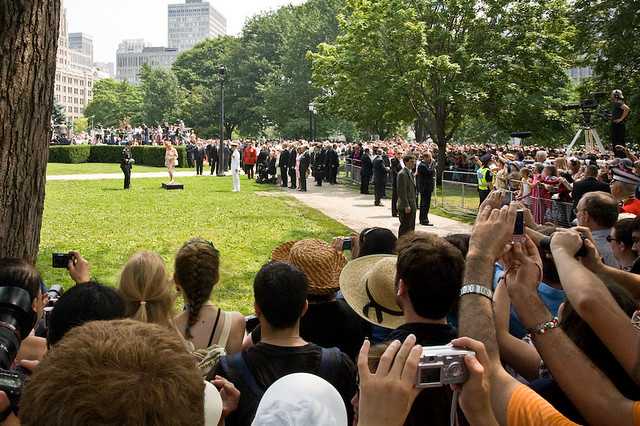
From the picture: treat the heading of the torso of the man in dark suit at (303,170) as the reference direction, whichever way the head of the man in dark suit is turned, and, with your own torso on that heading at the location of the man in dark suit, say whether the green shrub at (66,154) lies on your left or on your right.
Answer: on your right

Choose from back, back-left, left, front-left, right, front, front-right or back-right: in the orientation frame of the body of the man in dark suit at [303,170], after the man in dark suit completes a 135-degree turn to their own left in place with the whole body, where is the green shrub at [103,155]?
back

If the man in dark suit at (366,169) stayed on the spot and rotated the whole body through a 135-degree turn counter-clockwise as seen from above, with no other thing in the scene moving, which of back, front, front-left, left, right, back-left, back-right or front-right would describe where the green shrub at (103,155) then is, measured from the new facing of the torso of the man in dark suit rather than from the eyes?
back

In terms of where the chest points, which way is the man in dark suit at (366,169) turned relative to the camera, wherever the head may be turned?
to the viewer's left

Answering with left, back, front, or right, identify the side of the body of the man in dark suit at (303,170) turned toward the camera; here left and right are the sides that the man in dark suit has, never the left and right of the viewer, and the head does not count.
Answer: left

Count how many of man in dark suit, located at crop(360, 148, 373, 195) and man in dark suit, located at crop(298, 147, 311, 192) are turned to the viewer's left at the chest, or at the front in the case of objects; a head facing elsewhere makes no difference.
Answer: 2

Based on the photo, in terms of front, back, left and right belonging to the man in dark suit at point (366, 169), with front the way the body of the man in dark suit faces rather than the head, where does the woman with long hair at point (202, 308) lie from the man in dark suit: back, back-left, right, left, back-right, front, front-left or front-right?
left

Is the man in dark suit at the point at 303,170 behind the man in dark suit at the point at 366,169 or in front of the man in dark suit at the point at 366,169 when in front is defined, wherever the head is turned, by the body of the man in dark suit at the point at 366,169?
in front

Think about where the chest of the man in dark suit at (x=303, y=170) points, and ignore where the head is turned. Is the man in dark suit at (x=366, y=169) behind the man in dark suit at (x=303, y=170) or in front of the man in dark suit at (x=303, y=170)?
behind
